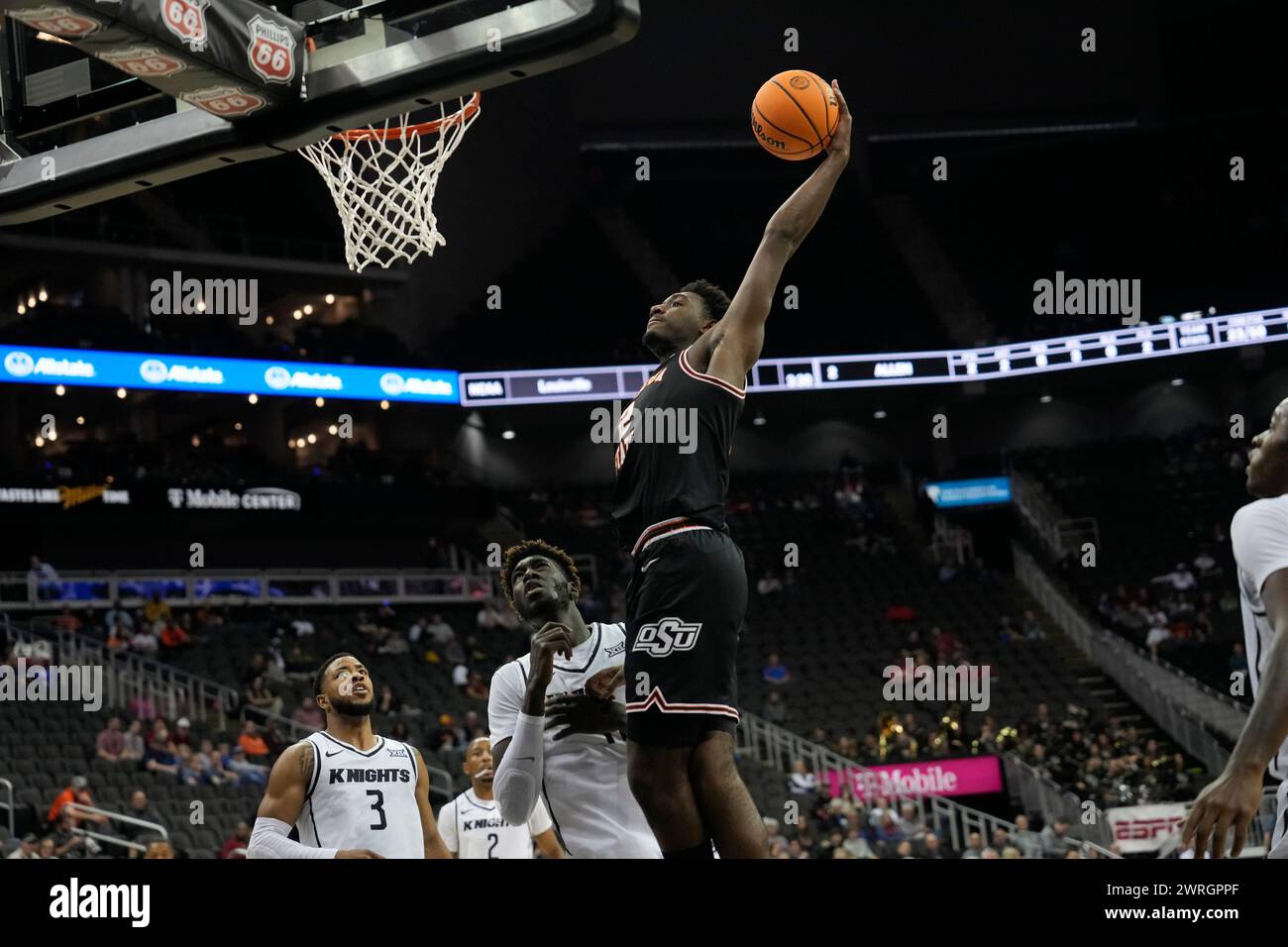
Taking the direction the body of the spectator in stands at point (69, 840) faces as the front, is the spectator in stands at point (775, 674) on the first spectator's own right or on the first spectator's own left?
on the first spectator's own left

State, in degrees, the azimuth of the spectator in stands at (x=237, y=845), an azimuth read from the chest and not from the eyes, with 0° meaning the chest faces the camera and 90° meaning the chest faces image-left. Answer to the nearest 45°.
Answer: approximately 315°

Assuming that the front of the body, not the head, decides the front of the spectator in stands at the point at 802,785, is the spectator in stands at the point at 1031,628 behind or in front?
behind

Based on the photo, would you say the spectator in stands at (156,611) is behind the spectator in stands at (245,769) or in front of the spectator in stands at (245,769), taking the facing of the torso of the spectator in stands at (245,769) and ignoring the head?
behind

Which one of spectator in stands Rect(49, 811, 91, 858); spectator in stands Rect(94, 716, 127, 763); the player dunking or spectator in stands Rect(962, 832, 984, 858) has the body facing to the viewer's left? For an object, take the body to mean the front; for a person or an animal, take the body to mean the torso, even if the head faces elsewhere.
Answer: the player dunking

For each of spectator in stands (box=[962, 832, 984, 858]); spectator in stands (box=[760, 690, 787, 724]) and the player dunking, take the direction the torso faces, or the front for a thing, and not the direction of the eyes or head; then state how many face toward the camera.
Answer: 2

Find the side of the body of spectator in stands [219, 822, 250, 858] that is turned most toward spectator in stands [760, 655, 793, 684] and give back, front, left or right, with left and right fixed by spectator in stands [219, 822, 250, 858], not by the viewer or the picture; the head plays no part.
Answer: left

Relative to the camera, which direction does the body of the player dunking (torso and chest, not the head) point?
to the viewer's left
